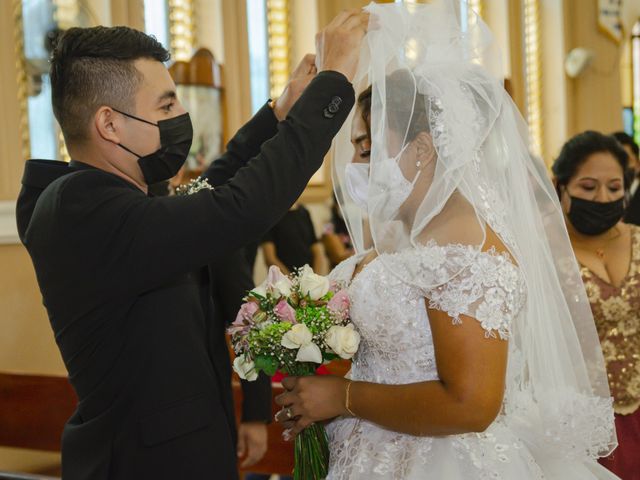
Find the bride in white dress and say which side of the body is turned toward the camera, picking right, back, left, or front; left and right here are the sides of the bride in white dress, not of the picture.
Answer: left

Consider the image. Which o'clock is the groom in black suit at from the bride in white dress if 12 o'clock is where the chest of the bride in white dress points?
The groom in black suit is roughly at 11 o'clock from the bride in white dress.

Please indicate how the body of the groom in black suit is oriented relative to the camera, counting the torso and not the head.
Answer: to the viewer's right

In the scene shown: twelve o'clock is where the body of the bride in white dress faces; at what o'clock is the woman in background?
The woman in background is roughly at 4 o'clock from the bride in white dress.

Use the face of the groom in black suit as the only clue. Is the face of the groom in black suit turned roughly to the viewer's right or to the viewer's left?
to the viewer's right

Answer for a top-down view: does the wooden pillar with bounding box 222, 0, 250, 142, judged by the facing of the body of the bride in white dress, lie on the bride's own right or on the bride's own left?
on the bride's own right

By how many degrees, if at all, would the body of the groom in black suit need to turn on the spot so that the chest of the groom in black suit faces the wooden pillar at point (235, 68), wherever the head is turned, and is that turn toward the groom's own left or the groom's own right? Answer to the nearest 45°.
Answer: approximately 90° to the groom's own left

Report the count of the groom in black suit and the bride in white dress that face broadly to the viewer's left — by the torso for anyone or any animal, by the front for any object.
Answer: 1

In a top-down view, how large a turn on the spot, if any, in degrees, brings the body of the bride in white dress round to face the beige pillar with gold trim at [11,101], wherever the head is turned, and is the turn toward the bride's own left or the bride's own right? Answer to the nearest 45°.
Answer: approximately 45° to the bride's own right

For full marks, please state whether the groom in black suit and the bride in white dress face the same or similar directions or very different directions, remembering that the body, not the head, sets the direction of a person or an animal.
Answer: very different directions
